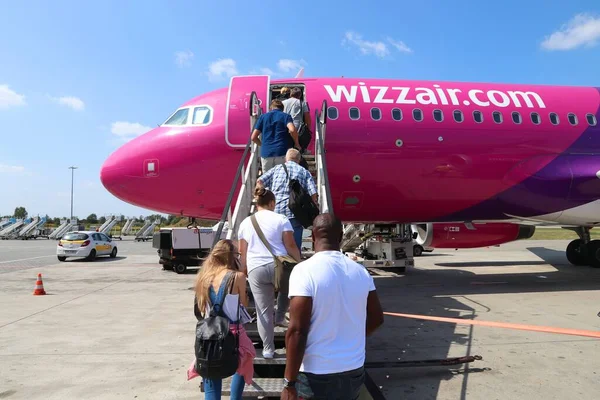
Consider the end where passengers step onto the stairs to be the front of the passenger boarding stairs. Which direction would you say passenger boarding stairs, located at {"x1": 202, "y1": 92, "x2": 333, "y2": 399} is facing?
toward the camera

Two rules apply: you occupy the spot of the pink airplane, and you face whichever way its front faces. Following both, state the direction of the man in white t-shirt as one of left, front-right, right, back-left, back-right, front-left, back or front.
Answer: left

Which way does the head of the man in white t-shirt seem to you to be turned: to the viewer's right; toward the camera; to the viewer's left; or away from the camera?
away from the camera

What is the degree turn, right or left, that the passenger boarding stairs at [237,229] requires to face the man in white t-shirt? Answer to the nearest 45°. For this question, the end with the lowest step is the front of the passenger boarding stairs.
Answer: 0° — it already faces them

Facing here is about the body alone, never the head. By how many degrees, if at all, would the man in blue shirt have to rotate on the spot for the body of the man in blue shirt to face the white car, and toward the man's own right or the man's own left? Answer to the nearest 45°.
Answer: approximately 45° to the man's own left

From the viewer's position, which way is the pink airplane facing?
facing to the left of the viewer

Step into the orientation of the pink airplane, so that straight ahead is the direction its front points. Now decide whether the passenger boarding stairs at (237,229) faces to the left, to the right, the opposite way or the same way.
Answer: to the left

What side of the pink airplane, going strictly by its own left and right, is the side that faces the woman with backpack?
left

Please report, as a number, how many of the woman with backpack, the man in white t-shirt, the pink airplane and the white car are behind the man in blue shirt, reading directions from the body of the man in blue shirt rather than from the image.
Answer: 2

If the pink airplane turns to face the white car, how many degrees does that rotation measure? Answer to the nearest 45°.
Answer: approximately 45° to its right

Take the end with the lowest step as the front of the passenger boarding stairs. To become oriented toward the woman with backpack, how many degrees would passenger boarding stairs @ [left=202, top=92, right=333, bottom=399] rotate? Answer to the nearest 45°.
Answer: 0° — it already faces them

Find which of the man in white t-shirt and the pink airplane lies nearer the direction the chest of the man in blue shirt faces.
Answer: the pink airplane

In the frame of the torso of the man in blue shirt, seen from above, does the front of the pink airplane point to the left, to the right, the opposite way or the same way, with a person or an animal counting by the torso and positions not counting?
to the left

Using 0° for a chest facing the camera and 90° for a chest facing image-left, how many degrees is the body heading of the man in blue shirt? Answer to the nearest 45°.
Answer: approximately 180°

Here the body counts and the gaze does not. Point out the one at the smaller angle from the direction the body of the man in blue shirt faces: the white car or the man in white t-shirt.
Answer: the white car
